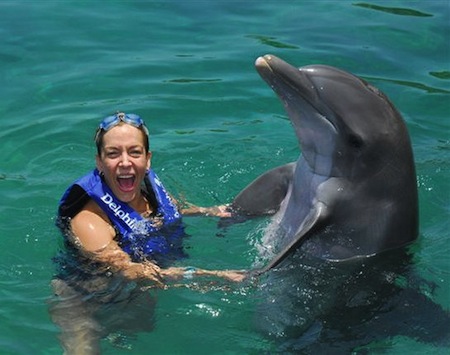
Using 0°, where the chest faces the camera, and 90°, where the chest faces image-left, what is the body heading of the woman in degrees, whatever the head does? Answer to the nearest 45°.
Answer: approximately 315°

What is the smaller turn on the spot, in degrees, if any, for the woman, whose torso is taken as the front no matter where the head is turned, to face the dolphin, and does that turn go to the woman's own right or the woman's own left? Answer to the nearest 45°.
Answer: approximately 45° to the woman's own left
